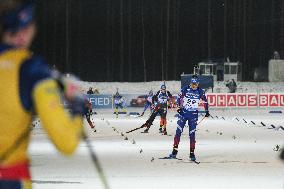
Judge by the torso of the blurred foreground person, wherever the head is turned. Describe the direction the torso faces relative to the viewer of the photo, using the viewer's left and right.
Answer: facing away from the viewer and to the right of the viewer

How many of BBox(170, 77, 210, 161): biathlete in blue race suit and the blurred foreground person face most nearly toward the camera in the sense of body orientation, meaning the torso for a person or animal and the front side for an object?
1

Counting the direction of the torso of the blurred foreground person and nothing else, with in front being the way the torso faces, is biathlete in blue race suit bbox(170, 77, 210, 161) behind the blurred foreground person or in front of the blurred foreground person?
in front

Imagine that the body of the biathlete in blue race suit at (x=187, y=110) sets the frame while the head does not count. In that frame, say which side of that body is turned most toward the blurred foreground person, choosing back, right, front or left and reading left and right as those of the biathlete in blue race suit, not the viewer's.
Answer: front

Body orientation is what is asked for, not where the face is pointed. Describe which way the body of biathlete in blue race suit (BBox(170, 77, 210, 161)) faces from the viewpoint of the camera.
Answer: toward the camera
